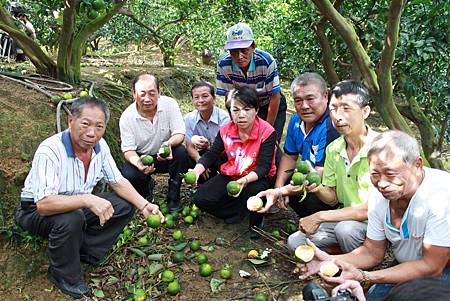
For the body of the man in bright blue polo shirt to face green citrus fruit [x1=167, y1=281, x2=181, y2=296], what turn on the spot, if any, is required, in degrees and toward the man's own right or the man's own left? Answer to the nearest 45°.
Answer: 0° — they already face it

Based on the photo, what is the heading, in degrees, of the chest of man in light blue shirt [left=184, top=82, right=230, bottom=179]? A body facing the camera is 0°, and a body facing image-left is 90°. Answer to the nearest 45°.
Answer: approximately 0°

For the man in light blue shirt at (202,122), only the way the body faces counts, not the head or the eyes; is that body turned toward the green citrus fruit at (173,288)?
yes

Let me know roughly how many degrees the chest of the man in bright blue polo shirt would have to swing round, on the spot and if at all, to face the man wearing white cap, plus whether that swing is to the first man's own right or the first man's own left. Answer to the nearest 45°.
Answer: approximately 90° to the first man's own right

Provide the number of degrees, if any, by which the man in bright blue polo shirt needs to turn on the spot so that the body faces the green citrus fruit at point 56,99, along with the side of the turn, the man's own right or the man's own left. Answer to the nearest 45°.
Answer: approximately 45° to the man's own right

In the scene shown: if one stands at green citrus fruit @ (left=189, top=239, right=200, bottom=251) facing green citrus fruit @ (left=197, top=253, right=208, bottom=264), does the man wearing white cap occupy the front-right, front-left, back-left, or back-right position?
back-left

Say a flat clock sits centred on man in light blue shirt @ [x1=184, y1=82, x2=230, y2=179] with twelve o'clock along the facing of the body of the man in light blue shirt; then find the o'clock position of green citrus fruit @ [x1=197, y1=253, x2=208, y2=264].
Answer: The green citrus fruit is roughly at 12 o'clock from the man in light blue shirt.

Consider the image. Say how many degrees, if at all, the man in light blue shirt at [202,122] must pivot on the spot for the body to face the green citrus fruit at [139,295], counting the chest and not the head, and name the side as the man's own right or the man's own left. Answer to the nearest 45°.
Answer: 0° — they already face it

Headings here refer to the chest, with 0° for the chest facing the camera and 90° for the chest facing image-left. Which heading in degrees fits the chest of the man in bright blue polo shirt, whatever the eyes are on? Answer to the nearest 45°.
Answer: approximately 45°
